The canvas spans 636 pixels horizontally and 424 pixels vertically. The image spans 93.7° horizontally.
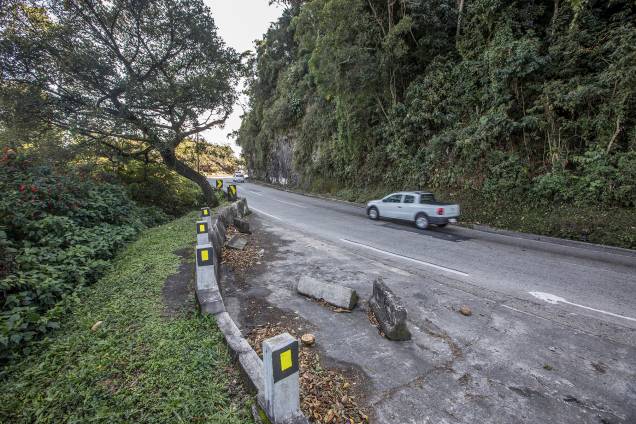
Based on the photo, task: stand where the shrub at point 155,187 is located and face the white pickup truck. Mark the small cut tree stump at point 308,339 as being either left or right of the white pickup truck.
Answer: right

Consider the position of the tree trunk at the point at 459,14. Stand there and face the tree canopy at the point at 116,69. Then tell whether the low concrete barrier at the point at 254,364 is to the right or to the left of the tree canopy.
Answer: left

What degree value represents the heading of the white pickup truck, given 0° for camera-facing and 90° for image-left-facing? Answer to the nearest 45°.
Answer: approximately 135°

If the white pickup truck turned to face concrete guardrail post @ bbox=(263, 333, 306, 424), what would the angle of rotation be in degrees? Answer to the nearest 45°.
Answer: approximately 135° to its left

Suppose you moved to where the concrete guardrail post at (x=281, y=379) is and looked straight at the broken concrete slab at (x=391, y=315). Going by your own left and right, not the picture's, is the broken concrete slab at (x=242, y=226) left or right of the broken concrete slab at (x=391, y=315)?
left

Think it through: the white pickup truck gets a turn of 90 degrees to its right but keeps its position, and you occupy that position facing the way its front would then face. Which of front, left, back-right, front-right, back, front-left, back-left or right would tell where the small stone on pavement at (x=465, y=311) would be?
back-right

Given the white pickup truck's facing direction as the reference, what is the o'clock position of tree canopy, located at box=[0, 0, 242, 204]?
The tree canopy is roughly at 10 o'clock from the white pickup truck.

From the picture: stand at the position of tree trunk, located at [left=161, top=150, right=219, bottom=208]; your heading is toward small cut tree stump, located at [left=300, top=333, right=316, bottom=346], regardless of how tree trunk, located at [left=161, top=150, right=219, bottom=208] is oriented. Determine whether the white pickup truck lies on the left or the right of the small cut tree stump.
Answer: left

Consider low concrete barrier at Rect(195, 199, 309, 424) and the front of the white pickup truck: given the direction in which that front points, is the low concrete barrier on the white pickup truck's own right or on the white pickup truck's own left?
on the white pickup truck's own left
